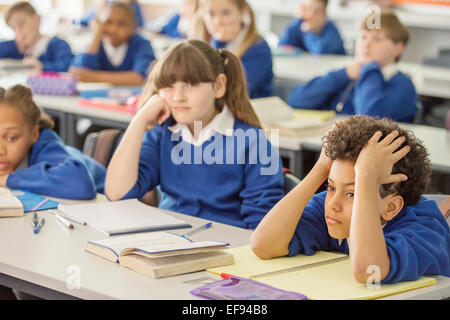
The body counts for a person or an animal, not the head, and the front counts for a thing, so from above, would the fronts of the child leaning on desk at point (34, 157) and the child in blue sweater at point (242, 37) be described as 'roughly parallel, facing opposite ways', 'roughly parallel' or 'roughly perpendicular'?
roughly parallel

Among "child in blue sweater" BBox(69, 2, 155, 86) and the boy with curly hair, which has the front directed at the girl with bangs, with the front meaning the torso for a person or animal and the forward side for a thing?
the child in blue sweater

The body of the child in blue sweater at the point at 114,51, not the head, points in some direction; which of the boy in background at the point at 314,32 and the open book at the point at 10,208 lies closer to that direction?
the open book

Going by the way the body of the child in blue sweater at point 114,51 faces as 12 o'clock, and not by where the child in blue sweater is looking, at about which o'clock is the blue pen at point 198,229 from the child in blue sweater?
The blue pen is roughly at 12 o'clock from the child in blue sweater.

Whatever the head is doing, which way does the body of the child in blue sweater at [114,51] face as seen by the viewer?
toward the camera

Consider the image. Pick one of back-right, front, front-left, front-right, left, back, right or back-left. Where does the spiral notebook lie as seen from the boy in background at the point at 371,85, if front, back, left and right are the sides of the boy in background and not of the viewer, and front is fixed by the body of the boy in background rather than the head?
front-left

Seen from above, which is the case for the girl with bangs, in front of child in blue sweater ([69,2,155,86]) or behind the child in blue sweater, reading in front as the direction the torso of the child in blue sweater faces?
in front

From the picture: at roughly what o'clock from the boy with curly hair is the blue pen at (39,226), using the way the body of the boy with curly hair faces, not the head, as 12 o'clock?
The blue pen is roughly at 2 o'clock from the boy with curly hair.

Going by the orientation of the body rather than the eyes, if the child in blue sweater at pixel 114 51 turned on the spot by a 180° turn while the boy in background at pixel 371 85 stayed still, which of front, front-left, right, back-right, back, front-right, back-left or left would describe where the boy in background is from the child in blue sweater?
back-right

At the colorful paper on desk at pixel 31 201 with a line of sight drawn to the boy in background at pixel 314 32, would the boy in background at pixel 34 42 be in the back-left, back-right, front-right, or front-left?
front-left

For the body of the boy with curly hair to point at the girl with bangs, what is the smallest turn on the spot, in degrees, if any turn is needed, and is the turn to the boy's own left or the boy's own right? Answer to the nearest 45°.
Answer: approximately 90° to the boy's own right

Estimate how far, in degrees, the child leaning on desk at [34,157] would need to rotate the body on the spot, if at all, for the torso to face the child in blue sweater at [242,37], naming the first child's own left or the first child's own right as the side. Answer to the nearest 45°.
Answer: approximately 180°
